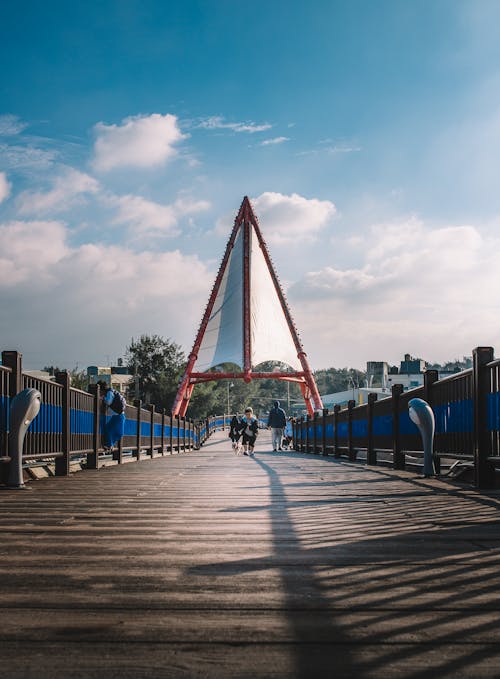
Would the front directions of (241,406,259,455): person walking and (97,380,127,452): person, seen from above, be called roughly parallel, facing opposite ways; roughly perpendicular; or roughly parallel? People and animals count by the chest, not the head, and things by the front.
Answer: roughly perpendicular

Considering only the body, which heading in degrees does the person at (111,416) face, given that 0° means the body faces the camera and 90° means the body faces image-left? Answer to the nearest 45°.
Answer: approximately 90°

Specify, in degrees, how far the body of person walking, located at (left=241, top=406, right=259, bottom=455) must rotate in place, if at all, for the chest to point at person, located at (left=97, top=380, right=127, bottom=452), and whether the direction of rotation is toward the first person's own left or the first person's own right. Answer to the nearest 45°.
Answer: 0° — they already face them

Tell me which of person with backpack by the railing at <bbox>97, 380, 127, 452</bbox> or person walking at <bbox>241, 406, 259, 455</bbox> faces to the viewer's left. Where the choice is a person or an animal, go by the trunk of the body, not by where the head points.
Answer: person with backpack by the railing at <bbox>97, 380, 127, 452</bbox>

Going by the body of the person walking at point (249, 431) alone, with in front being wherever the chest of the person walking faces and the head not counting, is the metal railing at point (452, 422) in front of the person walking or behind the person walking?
in front

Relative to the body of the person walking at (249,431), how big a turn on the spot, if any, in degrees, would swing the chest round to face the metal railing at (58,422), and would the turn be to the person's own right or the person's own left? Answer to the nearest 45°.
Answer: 0° — they already face it

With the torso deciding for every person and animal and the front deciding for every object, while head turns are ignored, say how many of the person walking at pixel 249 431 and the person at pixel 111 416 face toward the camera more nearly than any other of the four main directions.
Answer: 1

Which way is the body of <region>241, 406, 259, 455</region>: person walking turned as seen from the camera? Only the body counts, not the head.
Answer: toward the camera
